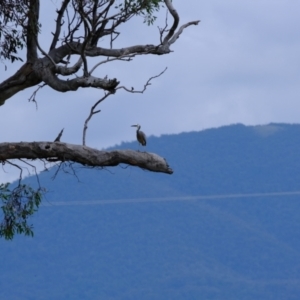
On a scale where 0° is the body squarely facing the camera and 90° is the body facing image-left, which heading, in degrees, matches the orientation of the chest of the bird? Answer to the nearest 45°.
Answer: approximately 90°
